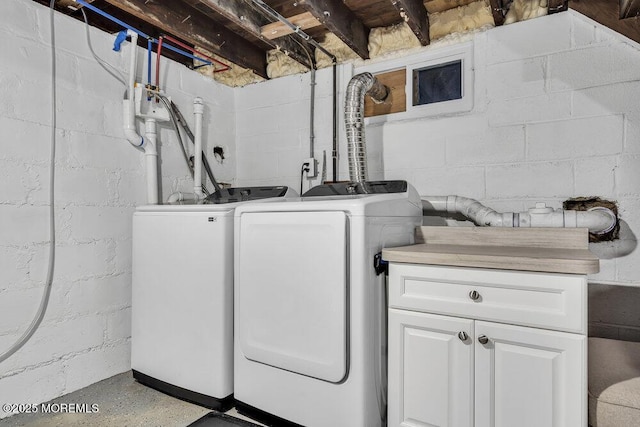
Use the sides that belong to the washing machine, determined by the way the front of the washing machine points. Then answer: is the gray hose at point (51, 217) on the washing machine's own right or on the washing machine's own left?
on the washing machine's own right

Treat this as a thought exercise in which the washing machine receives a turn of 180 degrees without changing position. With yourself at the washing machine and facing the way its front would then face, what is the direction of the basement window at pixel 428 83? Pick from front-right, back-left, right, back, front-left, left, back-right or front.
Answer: front-right

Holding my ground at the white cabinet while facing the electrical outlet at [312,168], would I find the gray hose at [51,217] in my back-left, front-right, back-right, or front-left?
front-left

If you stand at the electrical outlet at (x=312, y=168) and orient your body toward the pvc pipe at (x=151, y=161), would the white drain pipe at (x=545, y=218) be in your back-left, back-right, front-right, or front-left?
back-left

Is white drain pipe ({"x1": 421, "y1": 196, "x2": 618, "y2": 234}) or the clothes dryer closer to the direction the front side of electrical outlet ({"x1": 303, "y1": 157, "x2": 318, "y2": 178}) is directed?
the clothes dryer

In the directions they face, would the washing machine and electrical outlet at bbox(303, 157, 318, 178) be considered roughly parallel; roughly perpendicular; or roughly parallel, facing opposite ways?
roughly parallel

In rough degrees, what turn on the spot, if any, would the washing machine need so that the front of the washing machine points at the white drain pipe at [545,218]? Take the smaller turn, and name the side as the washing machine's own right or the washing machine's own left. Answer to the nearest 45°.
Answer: approximately 135° to the washing machine's own left

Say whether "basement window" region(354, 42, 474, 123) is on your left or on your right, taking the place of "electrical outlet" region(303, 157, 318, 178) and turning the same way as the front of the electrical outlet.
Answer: on your left

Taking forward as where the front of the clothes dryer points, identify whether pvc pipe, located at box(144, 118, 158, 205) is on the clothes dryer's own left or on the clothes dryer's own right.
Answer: on the clothes dryer's own right

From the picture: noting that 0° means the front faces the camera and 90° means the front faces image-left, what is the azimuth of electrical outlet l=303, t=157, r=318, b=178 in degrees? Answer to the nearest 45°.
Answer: approximately 45°

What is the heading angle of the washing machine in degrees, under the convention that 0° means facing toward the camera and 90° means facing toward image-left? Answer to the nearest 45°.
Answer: approximately 45°

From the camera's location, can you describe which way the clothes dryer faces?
facing the viewer and to the left of the viewer

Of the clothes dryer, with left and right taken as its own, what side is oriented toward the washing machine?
right

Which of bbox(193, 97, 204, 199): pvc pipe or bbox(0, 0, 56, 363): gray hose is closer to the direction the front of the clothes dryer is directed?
the gray hose

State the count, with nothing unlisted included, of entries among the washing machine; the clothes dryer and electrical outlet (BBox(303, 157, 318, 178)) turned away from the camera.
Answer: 0

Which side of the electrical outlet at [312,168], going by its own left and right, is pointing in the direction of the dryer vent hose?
left

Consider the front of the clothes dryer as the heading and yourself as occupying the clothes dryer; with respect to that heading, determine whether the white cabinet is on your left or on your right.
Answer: on your left

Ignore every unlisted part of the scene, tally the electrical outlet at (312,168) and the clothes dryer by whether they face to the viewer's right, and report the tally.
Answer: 0
